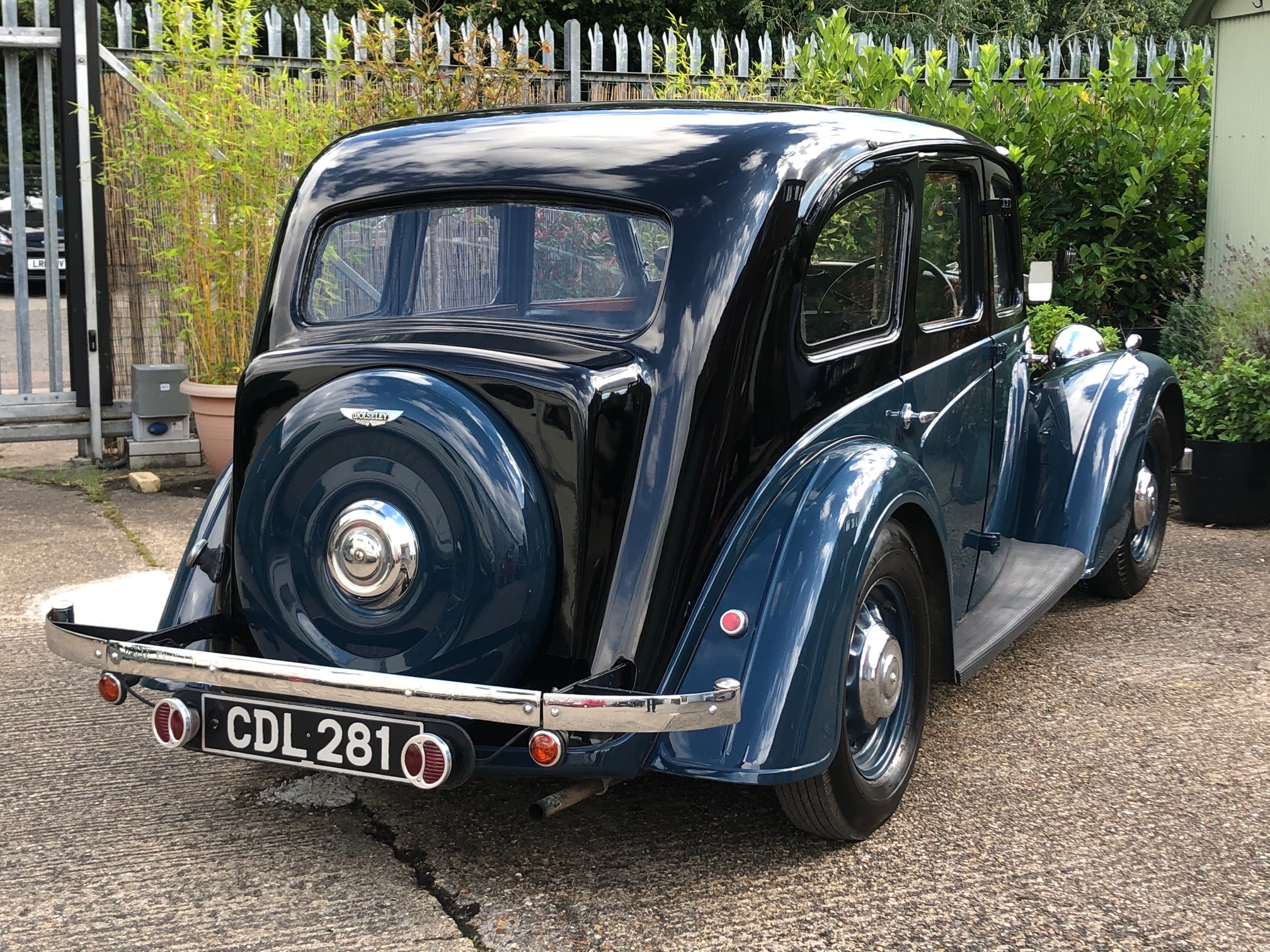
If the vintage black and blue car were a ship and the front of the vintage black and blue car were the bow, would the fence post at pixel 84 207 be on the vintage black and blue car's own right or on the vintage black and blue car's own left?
on the vintage black and blue car's own left

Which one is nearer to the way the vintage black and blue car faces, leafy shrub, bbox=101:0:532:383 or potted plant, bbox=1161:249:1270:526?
the potted plant

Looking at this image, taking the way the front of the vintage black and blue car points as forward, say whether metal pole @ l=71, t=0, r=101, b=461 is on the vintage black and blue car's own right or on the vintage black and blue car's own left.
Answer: on the vintage black and blue car's own left

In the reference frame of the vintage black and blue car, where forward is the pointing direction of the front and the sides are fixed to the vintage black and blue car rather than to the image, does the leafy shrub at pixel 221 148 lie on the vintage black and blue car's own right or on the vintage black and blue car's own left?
on the vintage black and blue car's own left

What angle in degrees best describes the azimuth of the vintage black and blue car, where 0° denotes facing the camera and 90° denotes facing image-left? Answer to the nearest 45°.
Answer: approximately 225°

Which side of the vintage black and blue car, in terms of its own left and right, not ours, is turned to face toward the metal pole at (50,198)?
left
